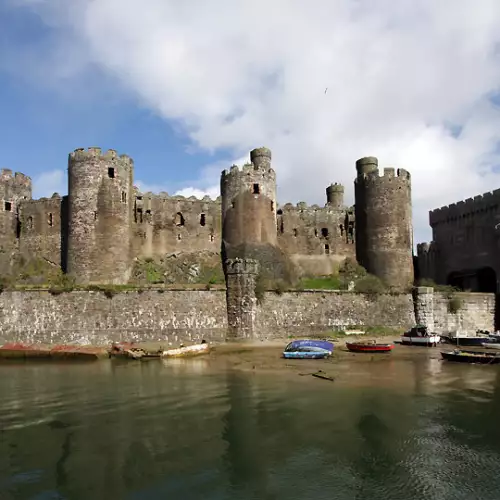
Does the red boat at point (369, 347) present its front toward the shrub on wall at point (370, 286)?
no

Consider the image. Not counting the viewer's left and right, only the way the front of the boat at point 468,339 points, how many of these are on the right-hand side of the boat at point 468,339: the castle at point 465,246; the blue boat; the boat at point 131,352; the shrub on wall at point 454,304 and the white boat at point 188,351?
2

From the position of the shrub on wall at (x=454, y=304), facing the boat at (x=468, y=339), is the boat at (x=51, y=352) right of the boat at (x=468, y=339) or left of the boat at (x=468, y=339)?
right

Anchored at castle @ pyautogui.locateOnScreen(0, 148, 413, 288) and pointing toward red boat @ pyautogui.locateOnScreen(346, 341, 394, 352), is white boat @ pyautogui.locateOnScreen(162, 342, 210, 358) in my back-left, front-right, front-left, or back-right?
front-right

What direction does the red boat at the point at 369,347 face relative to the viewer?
to the viewer's left

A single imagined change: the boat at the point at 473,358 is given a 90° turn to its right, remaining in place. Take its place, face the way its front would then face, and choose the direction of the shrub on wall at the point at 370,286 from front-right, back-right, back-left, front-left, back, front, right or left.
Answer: front-left

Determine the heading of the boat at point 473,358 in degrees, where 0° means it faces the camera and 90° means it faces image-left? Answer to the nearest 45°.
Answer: approximately 90°

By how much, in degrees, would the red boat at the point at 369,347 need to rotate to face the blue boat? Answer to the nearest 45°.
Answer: approximately 45° to its left

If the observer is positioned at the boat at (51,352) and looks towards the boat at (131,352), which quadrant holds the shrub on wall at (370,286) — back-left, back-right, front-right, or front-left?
front-left

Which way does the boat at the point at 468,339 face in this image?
to the viewer's left

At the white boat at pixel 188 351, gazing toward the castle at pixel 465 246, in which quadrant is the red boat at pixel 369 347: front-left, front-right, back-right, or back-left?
front-right

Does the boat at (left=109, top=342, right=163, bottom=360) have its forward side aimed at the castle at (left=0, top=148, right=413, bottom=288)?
no
